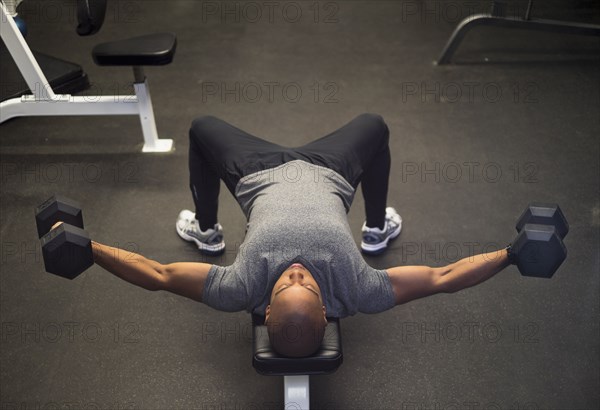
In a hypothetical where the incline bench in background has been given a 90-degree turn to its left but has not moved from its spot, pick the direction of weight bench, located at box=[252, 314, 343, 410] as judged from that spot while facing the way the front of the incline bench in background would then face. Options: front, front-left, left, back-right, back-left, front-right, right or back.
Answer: back

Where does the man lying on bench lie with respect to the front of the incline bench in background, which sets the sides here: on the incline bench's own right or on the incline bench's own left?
on the incline bench's own right

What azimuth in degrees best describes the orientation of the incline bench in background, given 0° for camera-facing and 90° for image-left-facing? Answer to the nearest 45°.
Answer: approximately 270°
